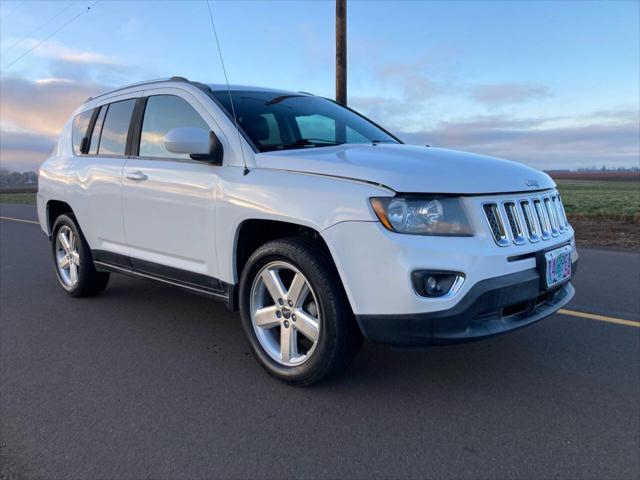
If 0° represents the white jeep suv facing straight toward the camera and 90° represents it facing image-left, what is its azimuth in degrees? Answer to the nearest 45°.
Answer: approximately 315°

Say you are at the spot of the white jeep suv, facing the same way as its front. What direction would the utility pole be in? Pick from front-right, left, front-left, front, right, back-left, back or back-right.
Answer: back-left
